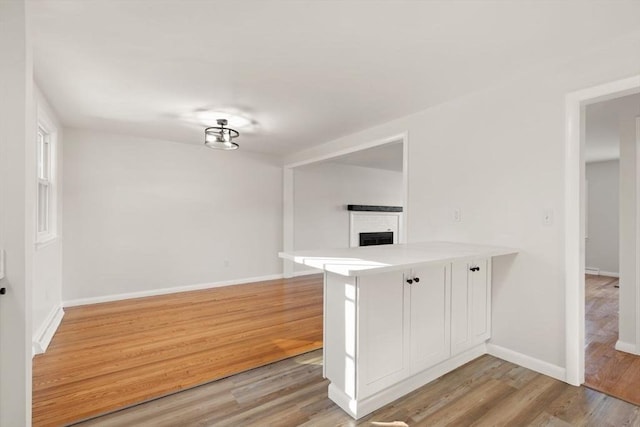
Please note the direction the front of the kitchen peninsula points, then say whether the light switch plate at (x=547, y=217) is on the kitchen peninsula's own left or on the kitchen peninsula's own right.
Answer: on the kitchen peninsula's own left

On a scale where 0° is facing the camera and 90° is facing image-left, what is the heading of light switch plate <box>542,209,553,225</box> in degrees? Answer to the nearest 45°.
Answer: approximately 0°

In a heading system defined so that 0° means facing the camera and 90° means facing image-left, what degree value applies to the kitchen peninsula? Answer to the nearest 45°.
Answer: approximately 315°

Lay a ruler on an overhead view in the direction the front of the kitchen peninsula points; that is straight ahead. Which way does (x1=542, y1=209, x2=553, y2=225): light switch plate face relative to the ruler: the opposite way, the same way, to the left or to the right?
to the right

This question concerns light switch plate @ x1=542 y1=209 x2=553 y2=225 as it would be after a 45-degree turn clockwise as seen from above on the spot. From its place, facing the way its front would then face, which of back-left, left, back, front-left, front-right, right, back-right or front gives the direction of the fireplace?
right

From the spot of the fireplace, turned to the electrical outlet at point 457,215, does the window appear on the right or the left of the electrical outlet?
right

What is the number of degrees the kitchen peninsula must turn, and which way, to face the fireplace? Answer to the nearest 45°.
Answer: approximately 135° to its left

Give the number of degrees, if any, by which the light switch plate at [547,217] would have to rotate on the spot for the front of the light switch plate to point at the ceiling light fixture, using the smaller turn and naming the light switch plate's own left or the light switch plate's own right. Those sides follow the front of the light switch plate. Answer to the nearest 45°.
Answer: approximately 90° to the light switch plate's own right

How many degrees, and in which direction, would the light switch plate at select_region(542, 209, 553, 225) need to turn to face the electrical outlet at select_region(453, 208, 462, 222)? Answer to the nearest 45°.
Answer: approximately 90° to its right

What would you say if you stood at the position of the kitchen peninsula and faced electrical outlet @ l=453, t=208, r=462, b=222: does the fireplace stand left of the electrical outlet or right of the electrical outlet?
left
